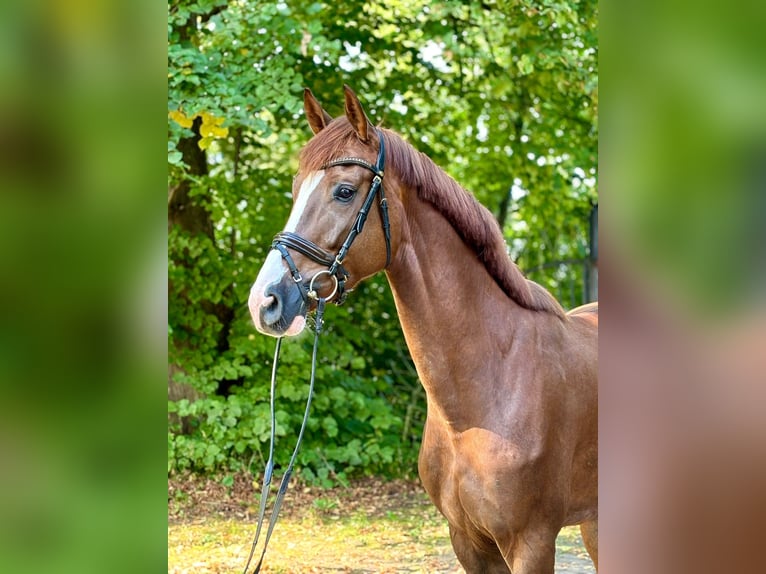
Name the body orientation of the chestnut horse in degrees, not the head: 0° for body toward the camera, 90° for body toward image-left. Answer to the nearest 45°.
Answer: approximately 45°
